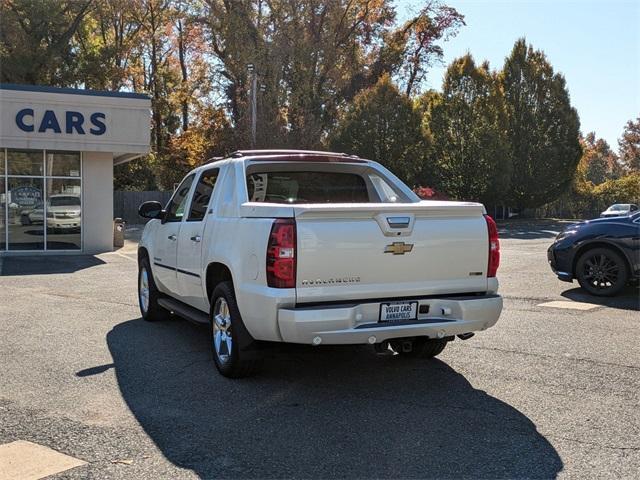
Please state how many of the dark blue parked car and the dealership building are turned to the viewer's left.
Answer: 1

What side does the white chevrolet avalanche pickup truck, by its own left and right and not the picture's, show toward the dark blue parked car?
right

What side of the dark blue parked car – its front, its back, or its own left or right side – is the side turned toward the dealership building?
front

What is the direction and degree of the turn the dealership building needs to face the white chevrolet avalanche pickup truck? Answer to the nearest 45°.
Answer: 0° — it already faces it

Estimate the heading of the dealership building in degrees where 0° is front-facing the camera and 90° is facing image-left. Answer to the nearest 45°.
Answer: approximately 0°

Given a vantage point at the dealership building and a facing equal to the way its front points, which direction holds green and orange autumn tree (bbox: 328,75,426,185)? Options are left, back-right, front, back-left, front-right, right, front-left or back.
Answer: back-left

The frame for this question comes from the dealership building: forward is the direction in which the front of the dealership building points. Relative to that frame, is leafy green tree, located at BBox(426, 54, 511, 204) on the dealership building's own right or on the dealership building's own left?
on the dealership building's own left

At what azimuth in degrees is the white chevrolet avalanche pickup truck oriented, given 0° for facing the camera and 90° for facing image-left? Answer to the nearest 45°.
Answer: approximately 135°

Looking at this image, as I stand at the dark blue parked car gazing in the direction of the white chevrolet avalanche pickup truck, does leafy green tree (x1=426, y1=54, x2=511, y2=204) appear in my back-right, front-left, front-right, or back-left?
back-right

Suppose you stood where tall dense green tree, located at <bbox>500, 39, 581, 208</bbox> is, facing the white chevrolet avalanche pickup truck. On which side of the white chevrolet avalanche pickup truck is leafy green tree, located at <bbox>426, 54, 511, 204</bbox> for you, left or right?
right

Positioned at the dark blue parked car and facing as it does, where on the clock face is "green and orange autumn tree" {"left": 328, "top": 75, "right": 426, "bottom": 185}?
The green and orange autumn tree is roughly at 2 o'clock from the dark blue parked car.

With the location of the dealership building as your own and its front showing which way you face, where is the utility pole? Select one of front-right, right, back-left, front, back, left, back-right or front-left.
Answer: back-left

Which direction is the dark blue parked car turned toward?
to the viewer's left

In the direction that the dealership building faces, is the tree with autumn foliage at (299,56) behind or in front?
behind
